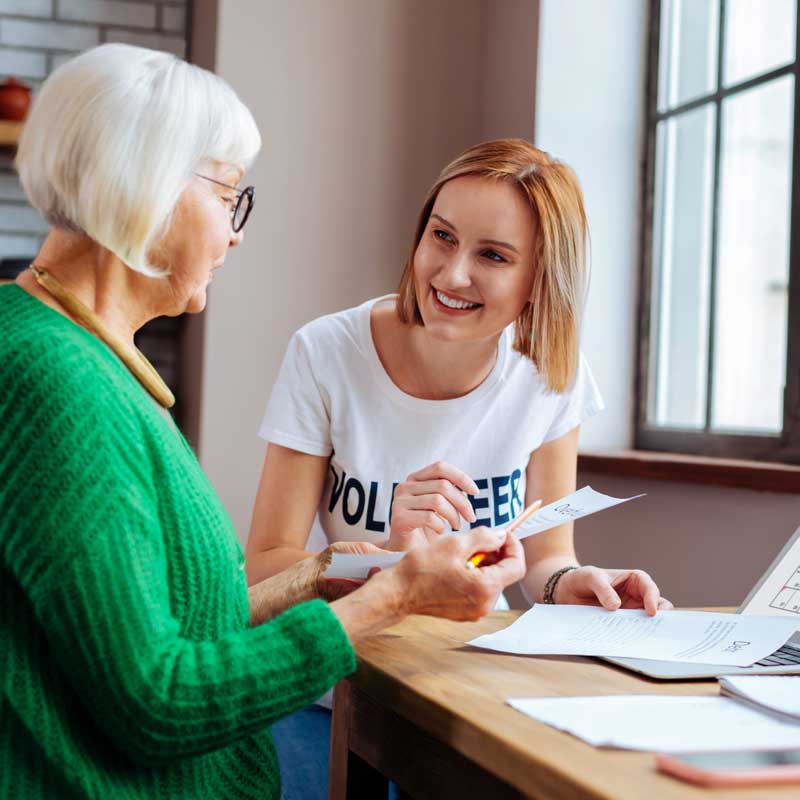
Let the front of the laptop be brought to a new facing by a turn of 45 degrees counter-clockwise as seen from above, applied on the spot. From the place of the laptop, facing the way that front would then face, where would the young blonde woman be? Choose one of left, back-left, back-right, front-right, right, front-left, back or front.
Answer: back-right

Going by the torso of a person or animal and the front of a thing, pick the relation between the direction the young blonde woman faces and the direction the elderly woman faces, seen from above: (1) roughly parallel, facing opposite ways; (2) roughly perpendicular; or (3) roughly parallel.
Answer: roughly perpendicular

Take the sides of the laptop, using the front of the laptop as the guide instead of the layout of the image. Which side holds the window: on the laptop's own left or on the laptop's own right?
on the laptop's own right

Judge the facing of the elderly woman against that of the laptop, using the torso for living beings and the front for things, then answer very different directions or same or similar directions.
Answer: very different directions

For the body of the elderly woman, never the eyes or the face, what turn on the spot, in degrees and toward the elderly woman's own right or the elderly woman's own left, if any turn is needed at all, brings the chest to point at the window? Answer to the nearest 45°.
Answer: approximately 45° to the elderly woman's own left

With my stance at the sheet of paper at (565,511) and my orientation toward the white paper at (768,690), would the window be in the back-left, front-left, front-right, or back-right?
back-left

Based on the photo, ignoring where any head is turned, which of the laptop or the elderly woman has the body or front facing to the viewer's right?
the elderly woman

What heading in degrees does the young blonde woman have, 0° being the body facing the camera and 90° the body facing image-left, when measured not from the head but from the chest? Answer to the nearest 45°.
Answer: approximately 0°

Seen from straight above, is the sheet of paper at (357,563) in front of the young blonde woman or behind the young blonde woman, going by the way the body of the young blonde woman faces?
in front

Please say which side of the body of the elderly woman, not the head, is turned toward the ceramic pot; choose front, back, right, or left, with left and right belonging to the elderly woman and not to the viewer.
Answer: left

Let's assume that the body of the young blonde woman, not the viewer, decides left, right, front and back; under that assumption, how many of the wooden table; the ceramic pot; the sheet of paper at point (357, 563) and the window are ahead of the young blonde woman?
2

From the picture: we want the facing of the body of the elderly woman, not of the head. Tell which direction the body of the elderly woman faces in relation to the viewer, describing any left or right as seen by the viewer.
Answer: facing to the right of the viewer

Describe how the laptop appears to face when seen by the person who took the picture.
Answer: facing the viewer and to the left of the viewer

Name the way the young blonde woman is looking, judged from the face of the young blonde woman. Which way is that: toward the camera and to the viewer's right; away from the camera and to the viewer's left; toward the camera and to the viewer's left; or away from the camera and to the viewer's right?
toward the camera and to the viewer's left

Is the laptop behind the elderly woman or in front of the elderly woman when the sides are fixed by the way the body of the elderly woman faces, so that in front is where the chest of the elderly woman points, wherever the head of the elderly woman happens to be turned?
in front
